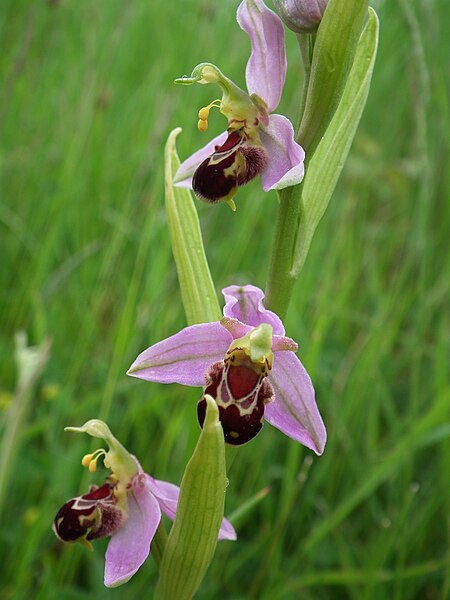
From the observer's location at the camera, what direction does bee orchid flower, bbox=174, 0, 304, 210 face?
facing the viewer and to the left of the viewer

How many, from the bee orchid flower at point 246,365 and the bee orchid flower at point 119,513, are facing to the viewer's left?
1

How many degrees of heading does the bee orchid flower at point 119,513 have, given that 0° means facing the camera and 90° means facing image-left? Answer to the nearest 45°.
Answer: approximately 90°

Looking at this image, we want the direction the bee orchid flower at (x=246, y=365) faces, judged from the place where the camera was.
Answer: facing the viewer

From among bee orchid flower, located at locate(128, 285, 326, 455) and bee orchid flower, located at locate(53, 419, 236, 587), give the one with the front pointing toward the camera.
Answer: bee orchid flower, located at locate(128, 285, 326, 455)

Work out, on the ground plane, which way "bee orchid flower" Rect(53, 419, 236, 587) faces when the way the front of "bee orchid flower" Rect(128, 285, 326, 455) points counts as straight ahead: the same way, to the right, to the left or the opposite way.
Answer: to the right
